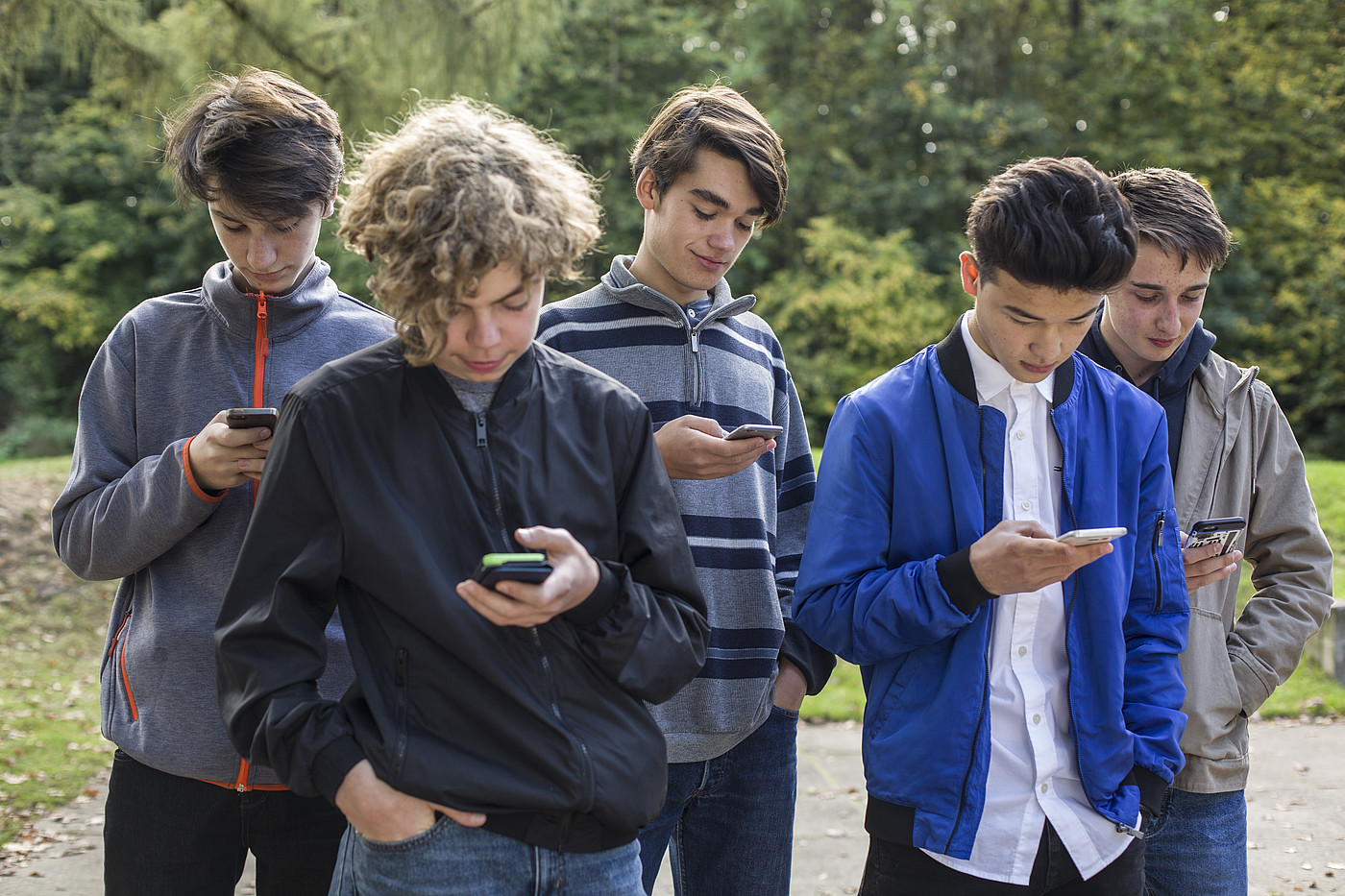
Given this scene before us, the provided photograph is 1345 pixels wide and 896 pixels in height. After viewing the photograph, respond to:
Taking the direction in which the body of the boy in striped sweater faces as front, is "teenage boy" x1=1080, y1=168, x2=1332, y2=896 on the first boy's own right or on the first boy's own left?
on the first boy's own left

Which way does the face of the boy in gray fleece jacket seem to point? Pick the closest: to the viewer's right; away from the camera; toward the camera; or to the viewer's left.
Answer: toward the camera

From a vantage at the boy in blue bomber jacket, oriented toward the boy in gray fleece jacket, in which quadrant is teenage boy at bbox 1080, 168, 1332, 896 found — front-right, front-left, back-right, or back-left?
back-right

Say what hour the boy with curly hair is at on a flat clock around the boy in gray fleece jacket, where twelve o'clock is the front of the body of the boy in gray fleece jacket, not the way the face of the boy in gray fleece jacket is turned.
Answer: The boy with curly hair is roughly at 11 o'clock from the boy in gray fleece jacket.

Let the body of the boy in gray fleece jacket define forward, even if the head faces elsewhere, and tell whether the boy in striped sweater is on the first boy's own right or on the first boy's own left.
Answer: on the first boy's own left

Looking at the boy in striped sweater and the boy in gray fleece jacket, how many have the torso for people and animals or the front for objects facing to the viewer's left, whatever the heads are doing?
0

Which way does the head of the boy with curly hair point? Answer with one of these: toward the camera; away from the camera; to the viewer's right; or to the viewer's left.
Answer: toward the camera

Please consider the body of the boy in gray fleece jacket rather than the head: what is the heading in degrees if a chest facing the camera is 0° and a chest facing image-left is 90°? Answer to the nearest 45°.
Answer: approximately 0°

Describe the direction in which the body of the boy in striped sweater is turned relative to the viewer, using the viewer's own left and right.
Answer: facing the viewer and to the right of the viewer

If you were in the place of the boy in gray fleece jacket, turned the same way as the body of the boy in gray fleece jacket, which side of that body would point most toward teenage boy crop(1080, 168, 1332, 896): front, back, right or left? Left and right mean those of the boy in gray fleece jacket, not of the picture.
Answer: left

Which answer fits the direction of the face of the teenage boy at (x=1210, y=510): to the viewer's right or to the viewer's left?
to the viewer's left
